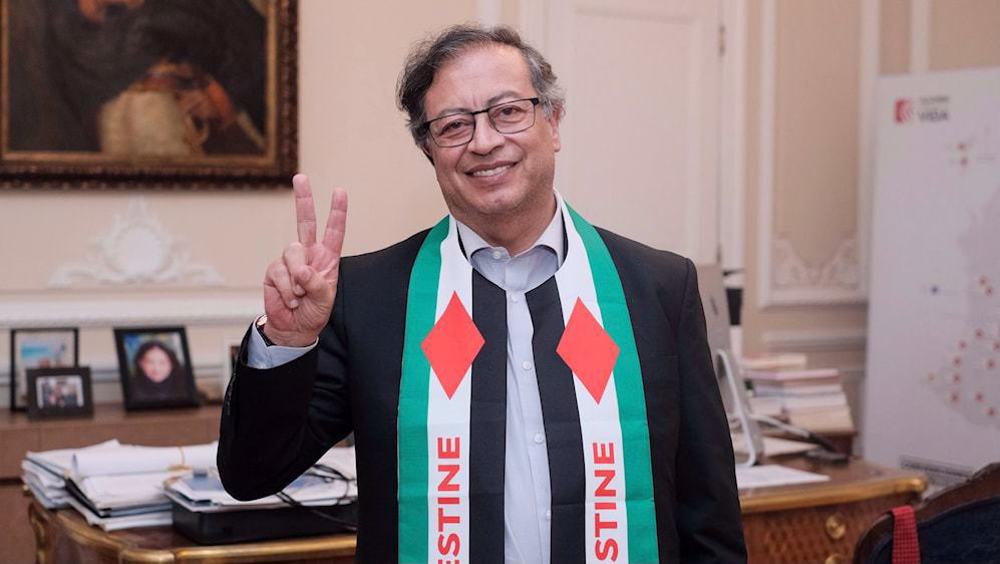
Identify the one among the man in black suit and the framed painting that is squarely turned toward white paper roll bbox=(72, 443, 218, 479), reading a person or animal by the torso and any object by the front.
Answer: the framed painting

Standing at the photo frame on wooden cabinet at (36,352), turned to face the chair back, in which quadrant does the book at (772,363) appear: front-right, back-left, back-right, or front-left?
front-left

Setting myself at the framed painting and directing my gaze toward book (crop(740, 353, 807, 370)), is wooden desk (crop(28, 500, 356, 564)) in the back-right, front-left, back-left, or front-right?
front-right

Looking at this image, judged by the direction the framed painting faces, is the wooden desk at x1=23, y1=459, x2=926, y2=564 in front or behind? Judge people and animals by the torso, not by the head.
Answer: in front

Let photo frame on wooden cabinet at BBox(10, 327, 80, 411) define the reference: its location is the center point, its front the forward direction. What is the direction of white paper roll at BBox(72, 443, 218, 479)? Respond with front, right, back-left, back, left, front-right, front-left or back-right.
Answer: front

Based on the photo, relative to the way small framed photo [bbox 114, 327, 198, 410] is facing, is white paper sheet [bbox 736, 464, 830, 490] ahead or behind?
ahead

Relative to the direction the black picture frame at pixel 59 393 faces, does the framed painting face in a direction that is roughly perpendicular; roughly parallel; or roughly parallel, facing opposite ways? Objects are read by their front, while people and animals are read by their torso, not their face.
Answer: roughly parallel

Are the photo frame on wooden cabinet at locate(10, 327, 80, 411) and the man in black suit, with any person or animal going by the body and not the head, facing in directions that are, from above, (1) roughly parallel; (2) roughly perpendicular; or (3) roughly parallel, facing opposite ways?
roughly parallel

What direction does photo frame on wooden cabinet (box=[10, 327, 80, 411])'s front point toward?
toward the camera

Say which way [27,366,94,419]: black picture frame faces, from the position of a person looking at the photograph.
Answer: facing the viewer

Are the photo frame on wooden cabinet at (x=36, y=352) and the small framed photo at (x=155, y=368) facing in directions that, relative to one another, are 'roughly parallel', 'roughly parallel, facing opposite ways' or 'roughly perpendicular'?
roughly parallel

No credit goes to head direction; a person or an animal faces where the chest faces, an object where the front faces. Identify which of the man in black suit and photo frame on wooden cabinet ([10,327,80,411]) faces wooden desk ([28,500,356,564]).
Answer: the photo frame on wooden cabinet

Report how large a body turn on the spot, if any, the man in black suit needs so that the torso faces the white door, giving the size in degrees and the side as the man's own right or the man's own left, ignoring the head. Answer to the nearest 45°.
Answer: approximately 180°

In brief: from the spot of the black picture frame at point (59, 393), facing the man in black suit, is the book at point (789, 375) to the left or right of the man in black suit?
left

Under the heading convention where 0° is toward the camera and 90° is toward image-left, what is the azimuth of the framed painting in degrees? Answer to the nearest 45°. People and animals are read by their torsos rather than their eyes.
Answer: approximately 0°

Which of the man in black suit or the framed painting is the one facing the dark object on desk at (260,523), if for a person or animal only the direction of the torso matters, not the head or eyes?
the framed painting

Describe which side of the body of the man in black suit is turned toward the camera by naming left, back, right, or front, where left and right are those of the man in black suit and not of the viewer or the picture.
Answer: front
